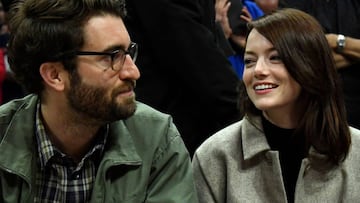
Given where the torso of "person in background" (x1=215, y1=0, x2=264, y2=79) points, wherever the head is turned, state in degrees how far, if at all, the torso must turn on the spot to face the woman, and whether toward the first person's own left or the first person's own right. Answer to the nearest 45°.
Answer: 0° — they already face them

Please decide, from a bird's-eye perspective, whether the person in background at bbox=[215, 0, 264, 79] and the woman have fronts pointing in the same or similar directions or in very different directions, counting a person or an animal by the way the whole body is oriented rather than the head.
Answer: same or similar directions

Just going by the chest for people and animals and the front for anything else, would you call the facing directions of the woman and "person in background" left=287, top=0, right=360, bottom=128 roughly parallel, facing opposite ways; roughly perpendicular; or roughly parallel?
roughly parallel

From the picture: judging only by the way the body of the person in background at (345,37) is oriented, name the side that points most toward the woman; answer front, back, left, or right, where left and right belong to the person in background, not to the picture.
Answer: front

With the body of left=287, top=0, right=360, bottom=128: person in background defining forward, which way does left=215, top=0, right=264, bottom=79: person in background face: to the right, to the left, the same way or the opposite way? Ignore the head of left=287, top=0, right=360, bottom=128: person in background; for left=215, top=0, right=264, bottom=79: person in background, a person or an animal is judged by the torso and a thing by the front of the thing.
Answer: the same way

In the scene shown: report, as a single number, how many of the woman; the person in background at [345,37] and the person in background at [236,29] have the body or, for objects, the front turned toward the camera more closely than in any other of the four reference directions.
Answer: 3

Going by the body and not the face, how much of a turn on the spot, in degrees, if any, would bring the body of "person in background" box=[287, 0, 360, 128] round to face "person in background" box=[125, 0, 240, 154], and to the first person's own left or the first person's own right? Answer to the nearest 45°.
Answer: approximately 45° to the first person's own right

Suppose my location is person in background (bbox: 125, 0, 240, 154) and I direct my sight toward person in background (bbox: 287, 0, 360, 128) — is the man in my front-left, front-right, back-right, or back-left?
back-right

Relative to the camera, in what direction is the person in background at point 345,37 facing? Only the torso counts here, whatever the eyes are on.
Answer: toward the camera

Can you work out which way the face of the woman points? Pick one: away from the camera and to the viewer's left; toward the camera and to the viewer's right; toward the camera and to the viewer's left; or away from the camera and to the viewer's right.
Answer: toward the camera and to the viewer's left

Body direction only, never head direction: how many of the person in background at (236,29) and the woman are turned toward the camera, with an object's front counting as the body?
2

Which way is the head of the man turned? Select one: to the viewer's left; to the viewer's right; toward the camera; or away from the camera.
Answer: to the viewer's right

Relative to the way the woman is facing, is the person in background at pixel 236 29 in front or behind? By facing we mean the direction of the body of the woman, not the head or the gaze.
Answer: behind

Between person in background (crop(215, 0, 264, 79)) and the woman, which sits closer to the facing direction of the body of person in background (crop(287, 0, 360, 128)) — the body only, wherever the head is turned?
the woman

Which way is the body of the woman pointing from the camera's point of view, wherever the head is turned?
toward the camera
